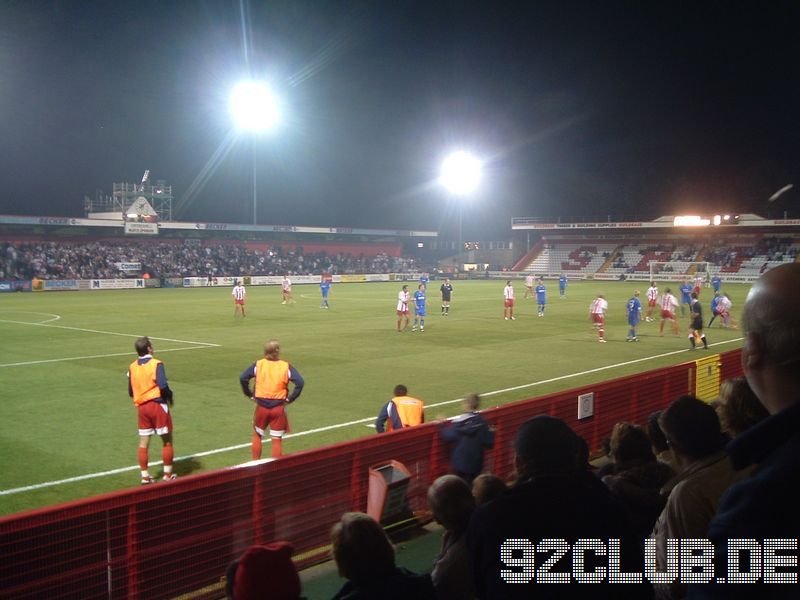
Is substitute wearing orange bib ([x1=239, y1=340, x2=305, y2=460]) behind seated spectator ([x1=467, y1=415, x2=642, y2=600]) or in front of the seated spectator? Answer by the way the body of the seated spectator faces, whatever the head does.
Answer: in front

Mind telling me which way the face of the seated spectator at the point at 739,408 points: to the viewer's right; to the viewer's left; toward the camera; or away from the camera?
away from the camera

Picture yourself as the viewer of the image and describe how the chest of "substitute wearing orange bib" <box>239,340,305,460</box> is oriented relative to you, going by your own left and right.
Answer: facing away from the viewer

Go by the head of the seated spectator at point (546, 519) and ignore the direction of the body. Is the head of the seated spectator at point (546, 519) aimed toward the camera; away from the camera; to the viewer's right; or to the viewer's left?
away from the camera

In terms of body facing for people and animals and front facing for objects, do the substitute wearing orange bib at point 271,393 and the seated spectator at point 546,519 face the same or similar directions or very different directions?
same or similar directions

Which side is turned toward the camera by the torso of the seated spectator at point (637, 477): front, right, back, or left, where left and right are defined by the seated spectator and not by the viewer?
back

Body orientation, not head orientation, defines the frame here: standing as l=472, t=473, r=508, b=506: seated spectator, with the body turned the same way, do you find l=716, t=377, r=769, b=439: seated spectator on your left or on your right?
on your right

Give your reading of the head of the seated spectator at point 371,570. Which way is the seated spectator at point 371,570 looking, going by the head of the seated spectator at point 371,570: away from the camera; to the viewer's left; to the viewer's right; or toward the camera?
away from the camera

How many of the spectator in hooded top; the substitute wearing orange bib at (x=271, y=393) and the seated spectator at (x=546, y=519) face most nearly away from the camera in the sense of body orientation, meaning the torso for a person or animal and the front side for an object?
3

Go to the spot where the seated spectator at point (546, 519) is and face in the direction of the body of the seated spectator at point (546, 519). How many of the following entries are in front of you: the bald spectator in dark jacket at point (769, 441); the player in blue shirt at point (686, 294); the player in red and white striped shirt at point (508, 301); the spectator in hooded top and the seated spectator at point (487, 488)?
4

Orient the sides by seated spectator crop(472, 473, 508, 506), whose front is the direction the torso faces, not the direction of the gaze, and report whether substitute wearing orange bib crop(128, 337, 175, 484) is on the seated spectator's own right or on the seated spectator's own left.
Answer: on the seated spectator's own left

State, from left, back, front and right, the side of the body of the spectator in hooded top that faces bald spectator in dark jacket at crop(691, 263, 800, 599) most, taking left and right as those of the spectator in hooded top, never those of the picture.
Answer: back

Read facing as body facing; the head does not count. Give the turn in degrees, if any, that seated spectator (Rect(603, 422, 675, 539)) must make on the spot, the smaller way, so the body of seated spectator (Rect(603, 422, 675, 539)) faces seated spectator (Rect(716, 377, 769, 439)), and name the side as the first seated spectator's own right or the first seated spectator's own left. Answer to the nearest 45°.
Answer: approximately 90° to the first seated spectator's own right

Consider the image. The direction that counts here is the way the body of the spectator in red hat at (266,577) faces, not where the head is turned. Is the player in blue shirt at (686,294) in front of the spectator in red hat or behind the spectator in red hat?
in front

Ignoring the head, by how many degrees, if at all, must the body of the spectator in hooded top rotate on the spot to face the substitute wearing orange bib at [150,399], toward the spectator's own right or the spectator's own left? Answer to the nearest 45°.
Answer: approximately 90° to the spectator's own left

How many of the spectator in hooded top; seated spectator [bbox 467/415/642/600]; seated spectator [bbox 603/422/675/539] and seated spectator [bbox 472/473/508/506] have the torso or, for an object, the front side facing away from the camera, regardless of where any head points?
4

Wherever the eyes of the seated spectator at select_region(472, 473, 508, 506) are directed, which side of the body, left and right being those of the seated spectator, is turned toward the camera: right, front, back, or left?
back

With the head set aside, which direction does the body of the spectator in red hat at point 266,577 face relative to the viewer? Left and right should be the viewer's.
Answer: facing away from the viewer and to the right of the viewer

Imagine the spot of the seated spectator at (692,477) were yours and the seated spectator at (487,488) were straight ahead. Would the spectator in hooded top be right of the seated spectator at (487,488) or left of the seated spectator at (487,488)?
right

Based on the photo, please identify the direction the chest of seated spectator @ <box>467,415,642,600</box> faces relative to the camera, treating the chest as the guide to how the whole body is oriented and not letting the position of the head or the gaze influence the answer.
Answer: away from the camera
